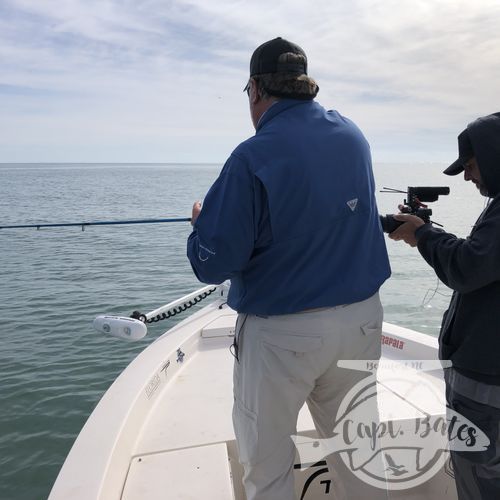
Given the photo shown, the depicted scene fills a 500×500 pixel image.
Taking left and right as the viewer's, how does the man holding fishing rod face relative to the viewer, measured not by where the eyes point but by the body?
facing away from the viewer and to the left of the viewer

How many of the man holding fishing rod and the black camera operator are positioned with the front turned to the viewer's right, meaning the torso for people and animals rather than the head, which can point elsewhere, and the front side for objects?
0

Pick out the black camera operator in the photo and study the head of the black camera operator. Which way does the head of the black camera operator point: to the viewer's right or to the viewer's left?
to the viewer's left

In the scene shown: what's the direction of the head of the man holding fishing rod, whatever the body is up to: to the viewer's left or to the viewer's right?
to the viewer's left

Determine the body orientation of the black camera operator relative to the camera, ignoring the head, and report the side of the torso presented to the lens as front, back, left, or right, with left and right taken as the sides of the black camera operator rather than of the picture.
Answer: left
